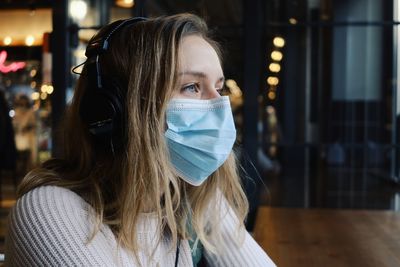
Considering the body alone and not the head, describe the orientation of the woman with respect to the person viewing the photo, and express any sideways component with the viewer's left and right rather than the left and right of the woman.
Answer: facing the viewer and to the right of the viewer

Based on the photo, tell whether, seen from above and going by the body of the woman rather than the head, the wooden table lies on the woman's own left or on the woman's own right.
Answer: on the woman's own left
